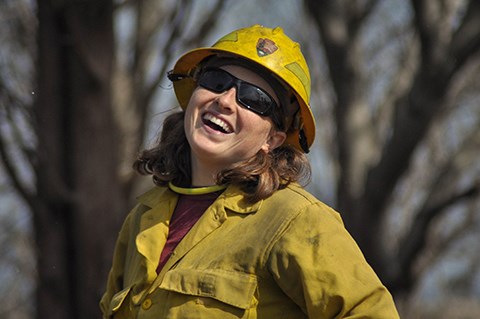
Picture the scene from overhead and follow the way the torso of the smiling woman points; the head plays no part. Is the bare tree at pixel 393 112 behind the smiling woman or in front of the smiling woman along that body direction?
behind

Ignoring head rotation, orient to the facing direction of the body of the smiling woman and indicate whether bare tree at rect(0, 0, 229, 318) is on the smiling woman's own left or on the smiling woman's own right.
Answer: on the smiling woman's own right

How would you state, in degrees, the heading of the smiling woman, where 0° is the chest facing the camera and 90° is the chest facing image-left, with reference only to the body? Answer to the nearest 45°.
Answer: approximately 45°

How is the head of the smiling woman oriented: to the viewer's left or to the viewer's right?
to the viewer's left

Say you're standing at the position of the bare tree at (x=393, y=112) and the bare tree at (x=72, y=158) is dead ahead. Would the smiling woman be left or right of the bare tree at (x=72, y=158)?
left
